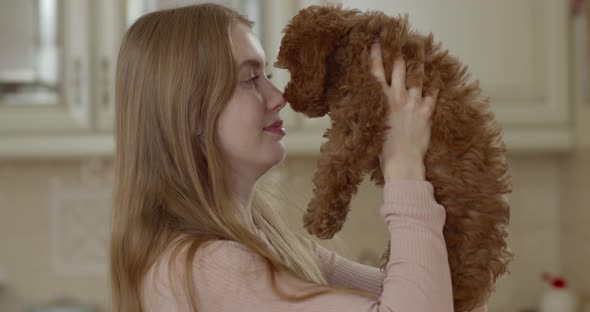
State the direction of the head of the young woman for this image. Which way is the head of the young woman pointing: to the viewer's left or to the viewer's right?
to the viewer's right

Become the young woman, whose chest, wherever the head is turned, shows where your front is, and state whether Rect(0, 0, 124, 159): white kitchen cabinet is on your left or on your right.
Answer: on your left

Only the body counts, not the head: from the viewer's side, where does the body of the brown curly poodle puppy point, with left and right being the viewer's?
facing to the left of the viewer

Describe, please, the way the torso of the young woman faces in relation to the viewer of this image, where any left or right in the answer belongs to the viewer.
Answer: facing to the right of the viewer

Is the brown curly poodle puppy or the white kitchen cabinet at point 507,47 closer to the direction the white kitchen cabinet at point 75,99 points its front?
the brown curly poodle puppy

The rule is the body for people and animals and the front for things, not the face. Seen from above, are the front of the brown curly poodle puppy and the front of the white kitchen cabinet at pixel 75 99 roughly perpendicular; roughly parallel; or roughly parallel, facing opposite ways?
roughly perpendicular

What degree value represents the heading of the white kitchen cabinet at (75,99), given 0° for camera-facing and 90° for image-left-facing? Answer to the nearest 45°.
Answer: approximately 0°

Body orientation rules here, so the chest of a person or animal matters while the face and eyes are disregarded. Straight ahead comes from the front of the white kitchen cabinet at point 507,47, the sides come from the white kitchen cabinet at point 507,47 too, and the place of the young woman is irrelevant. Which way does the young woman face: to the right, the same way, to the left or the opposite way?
to the left

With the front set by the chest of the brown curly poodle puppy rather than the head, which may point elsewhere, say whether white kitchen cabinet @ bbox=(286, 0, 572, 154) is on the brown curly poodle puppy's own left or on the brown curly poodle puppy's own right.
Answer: on the brown curly poodle puppy's own right

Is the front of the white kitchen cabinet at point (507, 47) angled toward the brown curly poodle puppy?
yes

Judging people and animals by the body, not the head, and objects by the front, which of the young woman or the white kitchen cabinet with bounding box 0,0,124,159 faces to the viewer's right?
the young woman

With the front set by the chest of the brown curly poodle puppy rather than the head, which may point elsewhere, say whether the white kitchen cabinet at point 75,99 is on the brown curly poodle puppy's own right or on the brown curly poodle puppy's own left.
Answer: on the brown curly poodle puppy's own right
